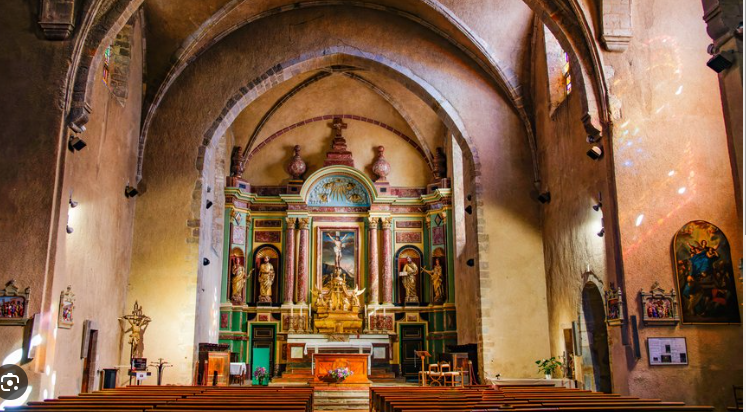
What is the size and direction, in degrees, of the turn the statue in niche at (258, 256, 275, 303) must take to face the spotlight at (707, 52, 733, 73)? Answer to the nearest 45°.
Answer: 0° — it already faces it

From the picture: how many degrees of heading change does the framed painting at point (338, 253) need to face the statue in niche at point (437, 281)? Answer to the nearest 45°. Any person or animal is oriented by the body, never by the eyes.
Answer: approximately 90° to its left

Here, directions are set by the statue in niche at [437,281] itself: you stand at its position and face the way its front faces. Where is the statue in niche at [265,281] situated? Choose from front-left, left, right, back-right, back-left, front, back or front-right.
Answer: front-right

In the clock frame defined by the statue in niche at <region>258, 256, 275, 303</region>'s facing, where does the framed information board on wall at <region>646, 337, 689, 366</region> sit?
The framed information board on wall is roughly at 11 o'clock from the statue in niche.

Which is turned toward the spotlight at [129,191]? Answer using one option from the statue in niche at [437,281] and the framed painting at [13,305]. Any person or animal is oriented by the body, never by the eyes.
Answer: the statue in niche

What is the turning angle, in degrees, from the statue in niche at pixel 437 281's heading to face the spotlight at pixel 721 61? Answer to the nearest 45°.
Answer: approximately 45° to its left

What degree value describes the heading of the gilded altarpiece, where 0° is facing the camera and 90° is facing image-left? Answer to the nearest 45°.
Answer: approximately 0°

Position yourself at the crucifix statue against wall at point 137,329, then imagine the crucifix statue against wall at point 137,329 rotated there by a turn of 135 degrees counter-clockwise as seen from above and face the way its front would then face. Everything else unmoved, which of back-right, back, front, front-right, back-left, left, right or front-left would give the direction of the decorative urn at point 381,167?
front
